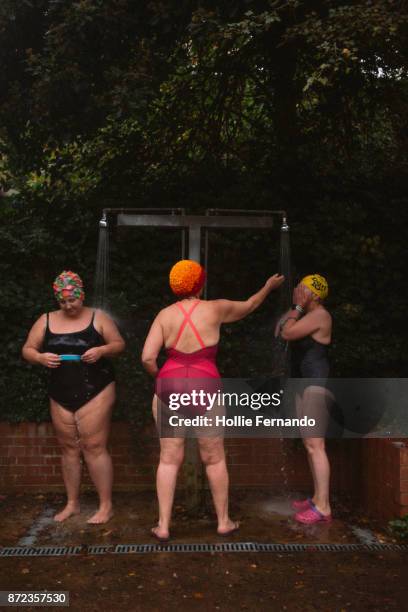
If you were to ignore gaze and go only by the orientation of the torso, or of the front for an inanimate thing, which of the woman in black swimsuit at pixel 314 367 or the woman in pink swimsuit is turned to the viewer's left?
the woman in black swimsuit

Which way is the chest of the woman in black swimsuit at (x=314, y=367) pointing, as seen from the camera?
to the viewer's left

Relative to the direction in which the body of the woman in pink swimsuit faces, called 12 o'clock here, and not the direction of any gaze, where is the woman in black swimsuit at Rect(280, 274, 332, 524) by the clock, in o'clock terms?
The woman in black swimsuit is roughly at 2 o'clock from the woman in pink swimsuit.

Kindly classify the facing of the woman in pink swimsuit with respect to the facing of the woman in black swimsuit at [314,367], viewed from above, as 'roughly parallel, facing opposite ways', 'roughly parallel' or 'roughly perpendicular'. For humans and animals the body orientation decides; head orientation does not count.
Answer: roughly perpendicular

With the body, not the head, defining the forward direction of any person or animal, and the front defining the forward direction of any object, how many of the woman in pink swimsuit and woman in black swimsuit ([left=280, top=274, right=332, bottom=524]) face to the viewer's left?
1

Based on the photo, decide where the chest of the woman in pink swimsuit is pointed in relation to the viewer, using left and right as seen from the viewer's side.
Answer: facing away from the viewer

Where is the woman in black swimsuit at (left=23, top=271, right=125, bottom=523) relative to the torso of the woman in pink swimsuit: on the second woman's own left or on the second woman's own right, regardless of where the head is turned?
on the second woman's own left
